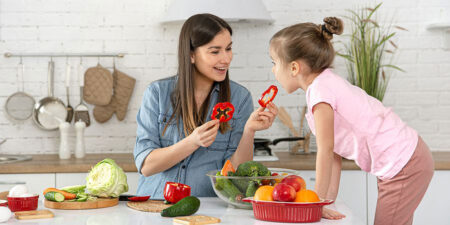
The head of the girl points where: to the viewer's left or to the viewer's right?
to the viewer's left

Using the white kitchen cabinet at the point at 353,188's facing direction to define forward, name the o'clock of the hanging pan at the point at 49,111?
The hanging pan is roughly at 3 o'clock from the white kitchen cabinet.

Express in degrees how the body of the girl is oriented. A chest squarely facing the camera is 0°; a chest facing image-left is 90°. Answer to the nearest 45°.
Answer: approximately 90°

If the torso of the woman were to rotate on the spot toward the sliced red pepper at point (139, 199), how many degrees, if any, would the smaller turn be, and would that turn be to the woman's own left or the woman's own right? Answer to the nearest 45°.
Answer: approximately 45° to the woman's own right

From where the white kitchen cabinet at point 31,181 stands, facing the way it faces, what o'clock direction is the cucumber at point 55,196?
The cucumber is roughly at 12 o'clock from the white kitchen cabinet.

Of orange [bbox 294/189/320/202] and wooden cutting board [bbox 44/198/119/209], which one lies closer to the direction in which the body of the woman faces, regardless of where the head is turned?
the orange

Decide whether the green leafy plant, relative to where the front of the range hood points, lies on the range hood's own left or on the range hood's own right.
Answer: on the range hood's own left

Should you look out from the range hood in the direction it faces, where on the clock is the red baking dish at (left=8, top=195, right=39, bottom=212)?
The red baking dish is roughly at 1 o'clock from the range hood.

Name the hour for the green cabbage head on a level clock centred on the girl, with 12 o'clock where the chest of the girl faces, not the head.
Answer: The green cabbage head is roughly at 11 o'clock from the girl.
